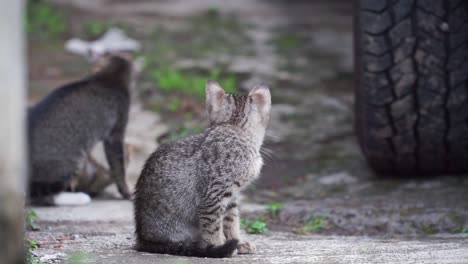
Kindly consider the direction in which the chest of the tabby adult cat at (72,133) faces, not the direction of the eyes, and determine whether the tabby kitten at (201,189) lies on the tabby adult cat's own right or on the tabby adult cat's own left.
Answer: on the tabby adult cat's own right

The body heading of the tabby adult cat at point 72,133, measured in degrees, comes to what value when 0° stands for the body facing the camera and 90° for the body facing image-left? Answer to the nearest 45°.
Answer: approximately 270°

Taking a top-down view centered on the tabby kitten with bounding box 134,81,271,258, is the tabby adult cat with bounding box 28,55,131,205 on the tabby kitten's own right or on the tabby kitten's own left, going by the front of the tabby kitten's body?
on the tabby kitten's own left

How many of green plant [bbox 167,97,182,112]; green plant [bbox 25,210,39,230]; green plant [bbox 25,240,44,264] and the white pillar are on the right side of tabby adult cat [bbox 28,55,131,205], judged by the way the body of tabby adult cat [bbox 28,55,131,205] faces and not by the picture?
3

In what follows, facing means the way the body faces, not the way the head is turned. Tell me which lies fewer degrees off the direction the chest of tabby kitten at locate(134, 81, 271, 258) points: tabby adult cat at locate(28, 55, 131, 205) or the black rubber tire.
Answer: the black rubber tire

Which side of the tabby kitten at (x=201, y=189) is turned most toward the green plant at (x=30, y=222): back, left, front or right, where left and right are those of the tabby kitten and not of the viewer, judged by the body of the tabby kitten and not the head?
left

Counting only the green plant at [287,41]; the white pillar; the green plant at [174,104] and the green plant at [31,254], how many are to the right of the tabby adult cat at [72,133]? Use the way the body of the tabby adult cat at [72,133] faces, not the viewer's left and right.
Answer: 2

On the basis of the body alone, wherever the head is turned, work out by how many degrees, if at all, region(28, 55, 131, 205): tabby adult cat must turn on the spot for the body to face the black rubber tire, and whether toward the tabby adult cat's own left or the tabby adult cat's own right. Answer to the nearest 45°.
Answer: approximately 45° to the tabby adult cat's own right

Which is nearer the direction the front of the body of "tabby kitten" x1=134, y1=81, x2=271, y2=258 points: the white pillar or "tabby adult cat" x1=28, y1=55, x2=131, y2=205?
the tabby adult cat

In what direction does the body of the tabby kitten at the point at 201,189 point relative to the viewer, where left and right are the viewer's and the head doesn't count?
facing away from the viewer and to the right of the viewer

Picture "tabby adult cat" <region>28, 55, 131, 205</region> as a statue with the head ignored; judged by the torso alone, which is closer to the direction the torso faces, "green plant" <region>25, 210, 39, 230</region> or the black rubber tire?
the black rubber tire
